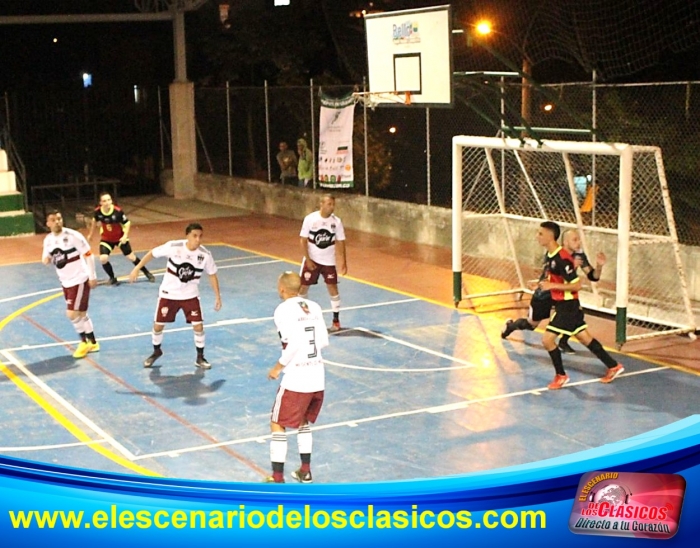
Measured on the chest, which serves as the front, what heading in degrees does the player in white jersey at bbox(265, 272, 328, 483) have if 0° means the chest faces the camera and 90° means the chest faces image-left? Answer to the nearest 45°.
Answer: approximately 135°

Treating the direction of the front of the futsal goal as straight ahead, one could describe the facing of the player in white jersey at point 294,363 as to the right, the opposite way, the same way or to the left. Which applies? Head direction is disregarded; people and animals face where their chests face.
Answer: to the right

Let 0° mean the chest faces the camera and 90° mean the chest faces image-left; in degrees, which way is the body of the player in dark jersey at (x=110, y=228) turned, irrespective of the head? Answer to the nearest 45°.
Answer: approximately 0°

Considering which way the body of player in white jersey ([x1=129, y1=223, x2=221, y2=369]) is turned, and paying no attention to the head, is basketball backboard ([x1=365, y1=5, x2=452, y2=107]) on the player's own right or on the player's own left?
on the player's own left

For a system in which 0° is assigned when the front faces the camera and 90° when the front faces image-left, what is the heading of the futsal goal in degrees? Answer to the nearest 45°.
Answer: approximately 45°

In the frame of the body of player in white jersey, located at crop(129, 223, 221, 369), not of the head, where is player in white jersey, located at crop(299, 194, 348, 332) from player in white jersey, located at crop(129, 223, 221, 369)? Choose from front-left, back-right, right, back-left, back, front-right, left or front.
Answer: back-left

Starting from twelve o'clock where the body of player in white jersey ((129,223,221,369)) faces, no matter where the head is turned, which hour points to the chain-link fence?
The chain-link fence is roughly at 7 o'clock from the player in white jersey.
